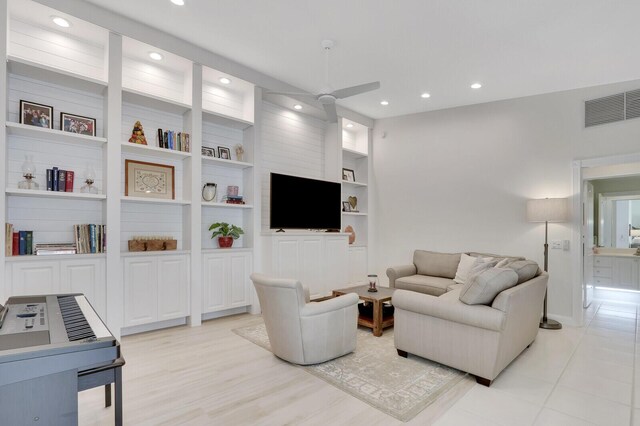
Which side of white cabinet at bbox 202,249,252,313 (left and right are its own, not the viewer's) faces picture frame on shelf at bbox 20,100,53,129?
right

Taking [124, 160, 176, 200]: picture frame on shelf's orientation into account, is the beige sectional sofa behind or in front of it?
in front

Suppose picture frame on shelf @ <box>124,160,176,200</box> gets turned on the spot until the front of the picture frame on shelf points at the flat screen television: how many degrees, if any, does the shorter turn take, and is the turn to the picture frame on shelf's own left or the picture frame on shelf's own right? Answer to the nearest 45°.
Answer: approximately 45° to the picture frame on shelf's own left

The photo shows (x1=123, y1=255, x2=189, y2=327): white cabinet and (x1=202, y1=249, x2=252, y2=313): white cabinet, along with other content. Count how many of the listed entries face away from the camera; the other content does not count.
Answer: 0

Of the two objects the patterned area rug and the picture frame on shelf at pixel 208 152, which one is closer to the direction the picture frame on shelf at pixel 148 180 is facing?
the patterned area rug

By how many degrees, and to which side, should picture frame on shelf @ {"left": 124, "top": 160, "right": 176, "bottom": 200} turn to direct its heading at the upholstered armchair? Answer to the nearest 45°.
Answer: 0° — it already faces it

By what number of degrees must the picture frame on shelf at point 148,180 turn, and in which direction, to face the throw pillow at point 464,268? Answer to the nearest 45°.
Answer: approximately 45° to its left

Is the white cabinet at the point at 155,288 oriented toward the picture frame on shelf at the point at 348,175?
no

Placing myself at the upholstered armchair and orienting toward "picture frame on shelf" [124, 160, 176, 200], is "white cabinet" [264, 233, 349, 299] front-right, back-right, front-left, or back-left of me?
front-right

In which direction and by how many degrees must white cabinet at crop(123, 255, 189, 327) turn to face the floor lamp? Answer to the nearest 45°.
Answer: approximately 45° to its left

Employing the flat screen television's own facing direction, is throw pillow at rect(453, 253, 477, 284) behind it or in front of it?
in front

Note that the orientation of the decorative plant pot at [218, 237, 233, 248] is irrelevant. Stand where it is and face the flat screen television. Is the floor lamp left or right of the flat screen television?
right
